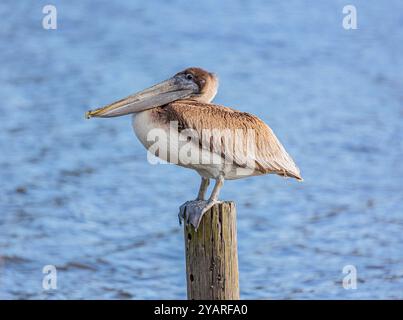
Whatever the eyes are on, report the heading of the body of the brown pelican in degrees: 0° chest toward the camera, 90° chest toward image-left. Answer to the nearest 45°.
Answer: approximately 90°
